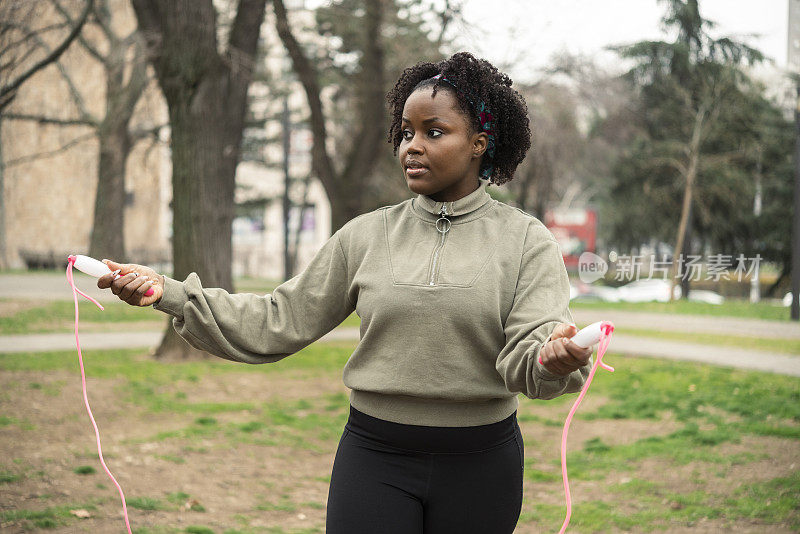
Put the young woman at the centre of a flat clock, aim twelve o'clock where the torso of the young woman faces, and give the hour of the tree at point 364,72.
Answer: The tree is roughly at 6 o'clock from the young woman.

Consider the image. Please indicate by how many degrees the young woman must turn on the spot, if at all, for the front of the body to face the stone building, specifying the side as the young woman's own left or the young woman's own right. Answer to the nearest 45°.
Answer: approximately 180°

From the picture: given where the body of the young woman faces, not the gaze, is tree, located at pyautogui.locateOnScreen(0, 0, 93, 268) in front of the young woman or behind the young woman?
behind

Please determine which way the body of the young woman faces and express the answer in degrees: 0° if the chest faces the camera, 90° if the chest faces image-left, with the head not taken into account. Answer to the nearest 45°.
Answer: approximately 0°
